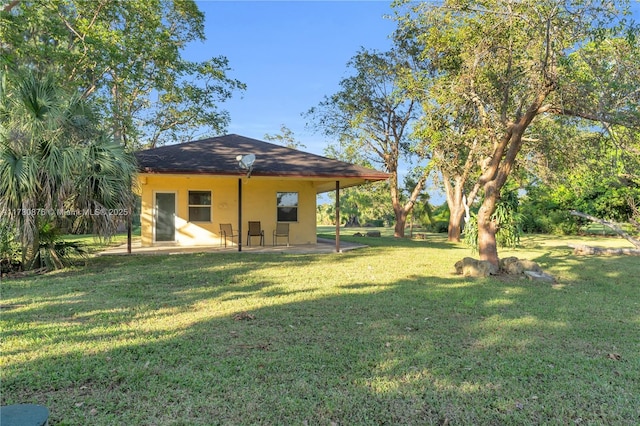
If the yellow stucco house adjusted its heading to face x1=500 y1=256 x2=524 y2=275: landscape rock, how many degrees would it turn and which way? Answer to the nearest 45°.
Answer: approximately 45° to its left

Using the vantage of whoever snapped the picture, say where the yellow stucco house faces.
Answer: facing the viewer

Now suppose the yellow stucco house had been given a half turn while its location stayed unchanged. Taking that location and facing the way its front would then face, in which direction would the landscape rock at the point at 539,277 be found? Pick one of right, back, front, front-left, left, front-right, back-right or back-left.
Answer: back-right

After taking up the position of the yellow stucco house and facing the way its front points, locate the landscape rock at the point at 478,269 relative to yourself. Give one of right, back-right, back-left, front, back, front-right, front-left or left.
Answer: front-left
